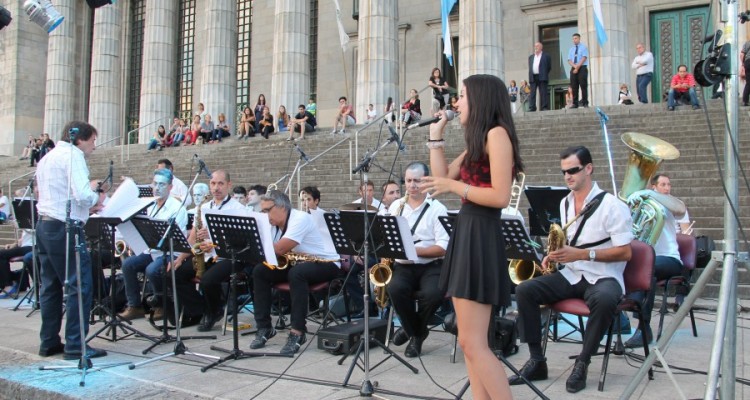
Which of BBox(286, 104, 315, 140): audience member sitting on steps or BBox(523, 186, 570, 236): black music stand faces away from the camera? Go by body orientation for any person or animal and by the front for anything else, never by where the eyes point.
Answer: the black music stand

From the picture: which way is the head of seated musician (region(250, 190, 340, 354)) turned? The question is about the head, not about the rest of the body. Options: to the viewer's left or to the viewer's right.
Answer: to the viewer's left

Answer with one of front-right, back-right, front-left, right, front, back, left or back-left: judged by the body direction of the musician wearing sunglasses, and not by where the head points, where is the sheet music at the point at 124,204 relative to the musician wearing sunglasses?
front-right

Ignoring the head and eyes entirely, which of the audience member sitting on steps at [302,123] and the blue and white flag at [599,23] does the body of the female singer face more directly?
the audience member sitting on steps

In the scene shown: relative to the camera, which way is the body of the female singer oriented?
to the viewer's left

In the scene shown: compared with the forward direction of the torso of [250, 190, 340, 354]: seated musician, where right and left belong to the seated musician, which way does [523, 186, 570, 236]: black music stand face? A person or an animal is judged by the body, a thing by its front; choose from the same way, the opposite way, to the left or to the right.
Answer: the opposite way

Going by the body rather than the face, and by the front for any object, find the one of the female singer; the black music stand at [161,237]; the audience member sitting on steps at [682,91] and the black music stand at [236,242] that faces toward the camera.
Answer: the audience member sitting on steps

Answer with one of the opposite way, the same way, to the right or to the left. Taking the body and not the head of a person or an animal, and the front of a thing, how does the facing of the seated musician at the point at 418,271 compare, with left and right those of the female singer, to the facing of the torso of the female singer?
to the left

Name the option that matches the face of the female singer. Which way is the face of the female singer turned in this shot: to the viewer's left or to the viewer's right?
to the viewer's left

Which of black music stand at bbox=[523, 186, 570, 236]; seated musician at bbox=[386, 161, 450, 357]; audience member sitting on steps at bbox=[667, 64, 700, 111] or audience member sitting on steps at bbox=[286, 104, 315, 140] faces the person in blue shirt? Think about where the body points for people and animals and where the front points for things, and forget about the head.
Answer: the black music stand

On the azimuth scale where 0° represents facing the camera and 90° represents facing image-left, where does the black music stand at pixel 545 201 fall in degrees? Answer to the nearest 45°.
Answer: approximately 180°
